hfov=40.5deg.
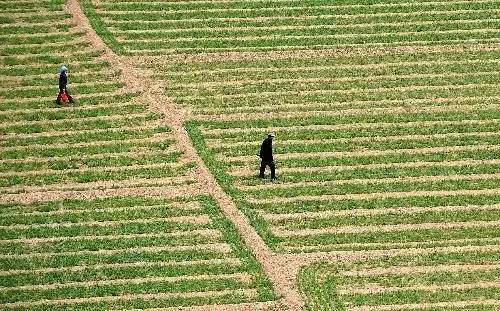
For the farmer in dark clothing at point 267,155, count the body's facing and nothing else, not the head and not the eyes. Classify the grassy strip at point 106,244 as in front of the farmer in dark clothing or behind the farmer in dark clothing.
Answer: behind
